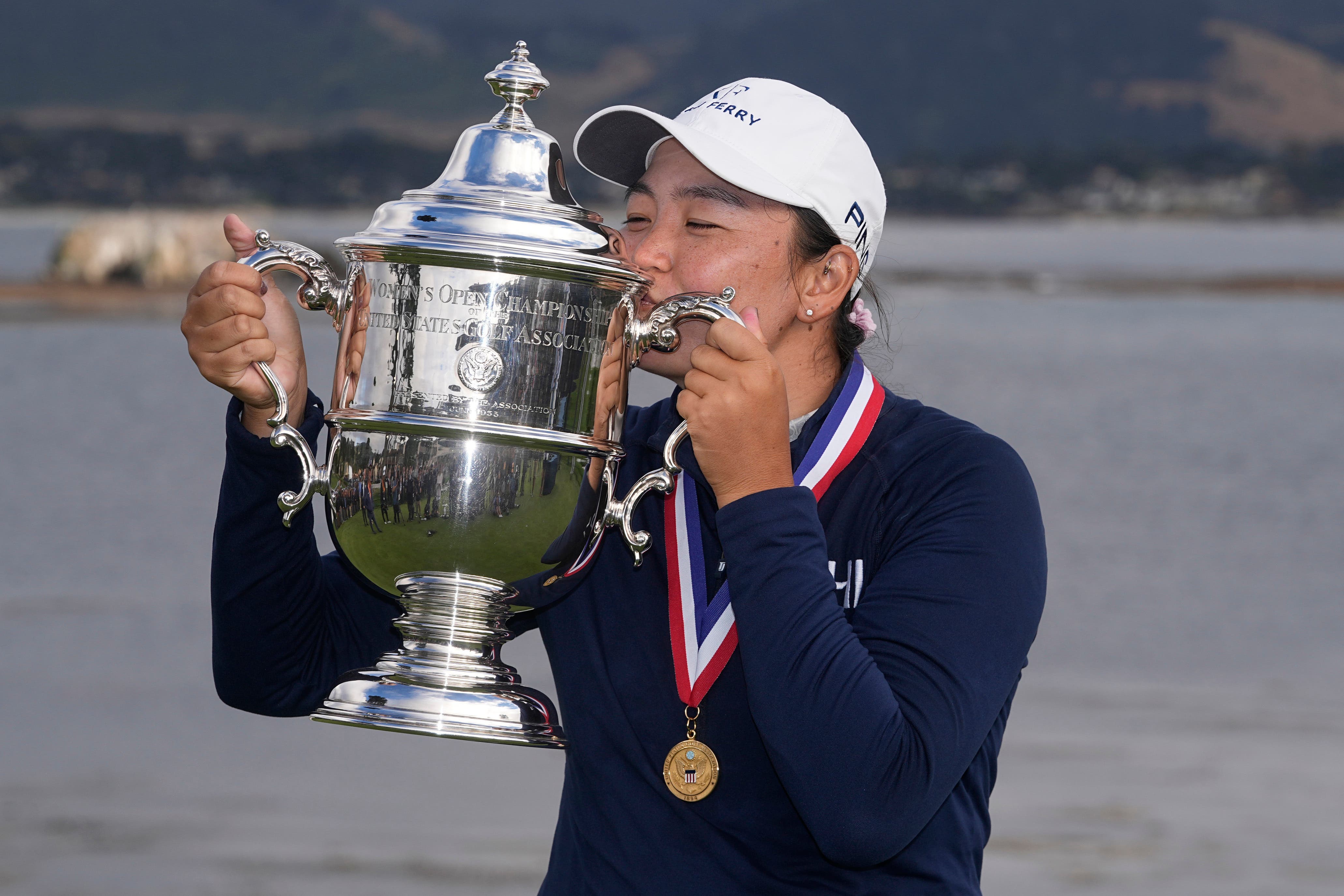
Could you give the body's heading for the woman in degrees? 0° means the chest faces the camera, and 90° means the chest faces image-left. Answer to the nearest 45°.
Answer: approximately 45°

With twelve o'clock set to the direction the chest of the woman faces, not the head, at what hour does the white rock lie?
The white rock is roughly at 4 o'clock from the woman.
